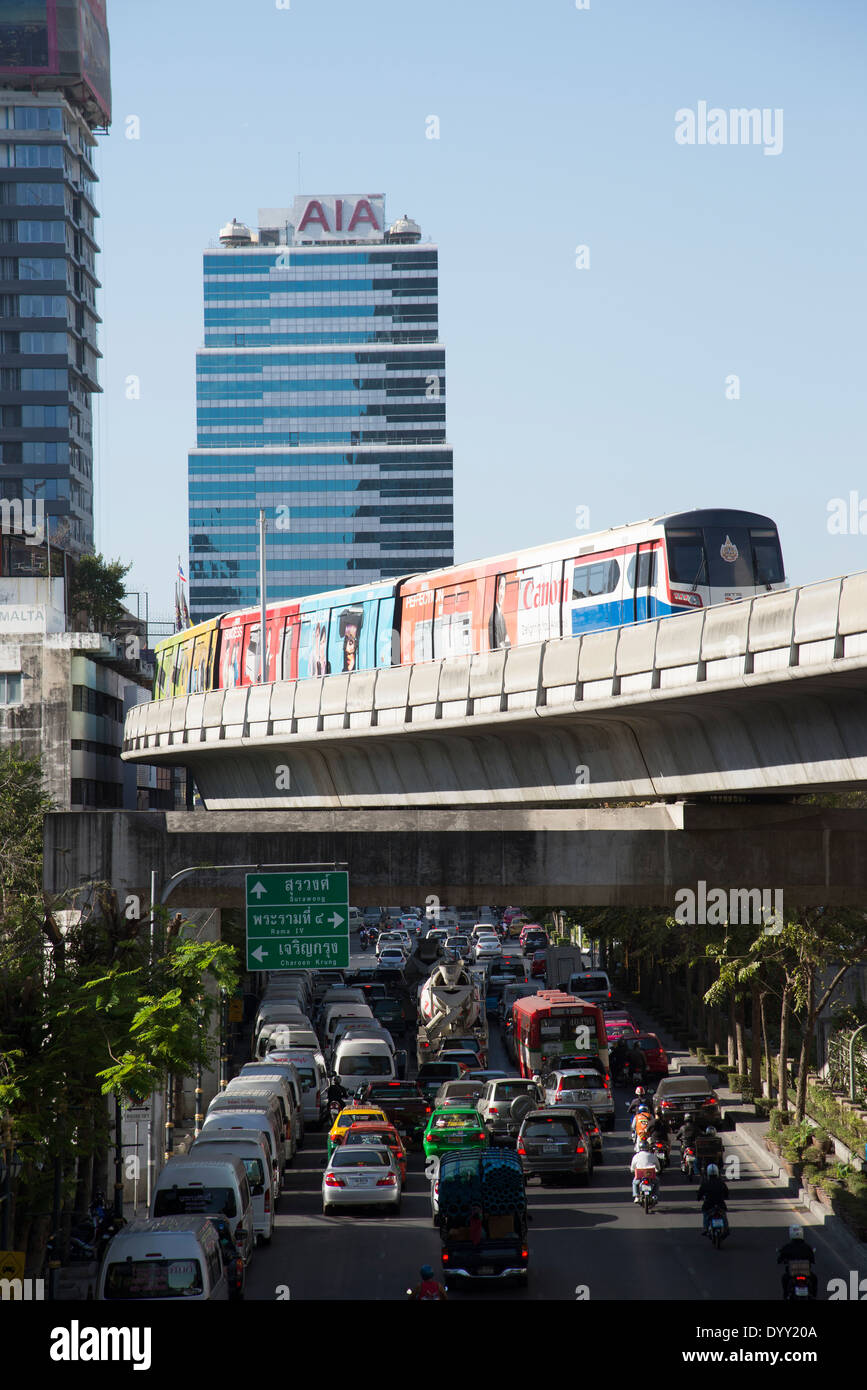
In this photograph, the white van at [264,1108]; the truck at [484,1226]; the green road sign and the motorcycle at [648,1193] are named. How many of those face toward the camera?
1

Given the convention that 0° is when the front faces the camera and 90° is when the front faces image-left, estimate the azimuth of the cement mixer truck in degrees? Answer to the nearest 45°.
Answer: approximately 180°

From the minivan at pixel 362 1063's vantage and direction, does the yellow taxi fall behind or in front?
behind

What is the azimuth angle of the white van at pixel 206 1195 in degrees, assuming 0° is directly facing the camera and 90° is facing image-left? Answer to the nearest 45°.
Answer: approximately 180°

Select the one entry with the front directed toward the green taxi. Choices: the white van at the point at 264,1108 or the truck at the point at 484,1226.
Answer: the truck

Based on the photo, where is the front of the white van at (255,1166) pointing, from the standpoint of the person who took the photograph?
facing away from the viewer

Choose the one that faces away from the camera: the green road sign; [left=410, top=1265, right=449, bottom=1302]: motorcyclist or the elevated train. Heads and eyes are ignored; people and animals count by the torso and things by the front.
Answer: the motorcyclist

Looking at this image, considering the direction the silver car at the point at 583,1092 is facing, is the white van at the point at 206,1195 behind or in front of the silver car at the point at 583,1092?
behind

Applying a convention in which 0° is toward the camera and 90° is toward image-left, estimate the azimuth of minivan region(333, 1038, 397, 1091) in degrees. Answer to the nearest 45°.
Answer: approximately 180°

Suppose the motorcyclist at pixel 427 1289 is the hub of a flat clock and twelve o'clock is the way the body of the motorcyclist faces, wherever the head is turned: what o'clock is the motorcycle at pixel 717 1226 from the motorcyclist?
The motorcycle is roughly at 1 o'clock from the motorcyclist.

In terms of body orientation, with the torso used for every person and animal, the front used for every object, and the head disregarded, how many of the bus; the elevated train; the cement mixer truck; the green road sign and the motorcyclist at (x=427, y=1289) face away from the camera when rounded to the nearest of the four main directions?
3

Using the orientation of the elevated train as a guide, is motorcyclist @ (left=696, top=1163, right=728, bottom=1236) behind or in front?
in front

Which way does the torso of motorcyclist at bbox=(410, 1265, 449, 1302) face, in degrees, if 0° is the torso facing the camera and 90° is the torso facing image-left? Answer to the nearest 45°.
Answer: approximately 180°
